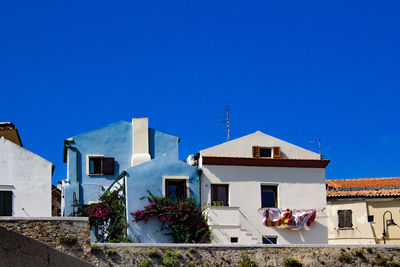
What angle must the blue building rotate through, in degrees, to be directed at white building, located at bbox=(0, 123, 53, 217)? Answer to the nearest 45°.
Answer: approximately 45° to its right

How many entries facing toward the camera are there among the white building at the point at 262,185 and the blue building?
2

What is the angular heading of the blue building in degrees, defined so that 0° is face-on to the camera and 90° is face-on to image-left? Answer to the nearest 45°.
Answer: approximately 0°

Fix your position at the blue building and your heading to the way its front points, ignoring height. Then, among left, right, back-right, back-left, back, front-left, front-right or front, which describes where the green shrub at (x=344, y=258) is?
front-left

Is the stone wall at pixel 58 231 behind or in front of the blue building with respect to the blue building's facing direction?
in front

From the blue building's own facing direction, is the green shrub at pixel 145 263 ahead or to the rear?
ahead
